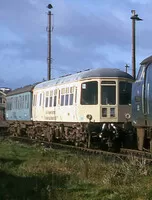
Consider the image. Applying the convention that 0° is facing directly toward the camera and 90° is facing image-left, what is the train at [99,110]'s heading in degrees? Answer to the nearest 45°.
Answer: approximately 315°
